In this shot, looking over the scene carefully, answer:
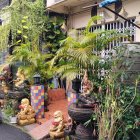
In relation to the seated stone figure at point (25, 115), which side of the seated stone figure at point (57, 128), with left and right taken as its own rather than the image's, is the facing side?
right

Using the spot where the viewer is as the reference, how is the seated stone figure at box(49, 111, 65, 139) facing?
facing the viewer and to the left of the viewer

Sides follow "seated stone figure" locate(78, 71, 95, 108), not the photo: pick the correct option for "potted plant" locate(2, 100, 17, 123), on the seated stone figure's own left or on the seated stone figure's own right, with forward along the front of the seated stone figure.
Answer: on the seated stone figure's own right

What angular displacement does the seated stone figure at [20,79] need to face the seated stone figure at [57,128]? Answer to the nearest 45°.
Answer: approximately 90° to its left

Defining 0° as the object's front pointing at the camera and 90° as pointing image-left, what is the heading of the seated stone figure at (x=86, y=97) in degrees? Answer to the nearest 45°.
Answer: approximately 45°

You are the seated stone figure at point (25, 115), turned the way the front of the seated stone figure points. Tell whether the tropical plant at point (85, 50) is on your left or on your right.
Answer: on your left

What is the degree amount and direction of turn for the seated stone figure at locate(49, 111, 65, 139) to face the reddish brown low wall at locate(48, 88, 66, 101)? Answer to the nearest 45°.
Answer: approximately 135° to its right

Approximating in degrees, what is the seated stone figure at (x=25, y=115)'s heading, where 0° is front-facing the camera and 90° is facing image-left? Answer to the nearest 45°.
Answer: approximately 45°

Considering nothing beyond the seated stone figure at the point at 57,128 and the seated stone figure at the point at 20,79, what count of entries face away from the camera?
0

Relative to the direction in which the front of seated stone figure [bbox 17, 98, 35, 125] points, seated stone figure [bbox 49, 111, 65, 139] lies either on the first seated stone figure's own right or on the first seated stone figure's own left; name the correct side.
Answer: on the first seated stone figure's own left

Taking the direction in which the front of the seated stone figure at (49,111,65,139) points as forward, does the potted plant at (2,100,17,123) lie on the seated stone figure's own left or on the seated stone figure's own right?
on the seated stone figure's own right

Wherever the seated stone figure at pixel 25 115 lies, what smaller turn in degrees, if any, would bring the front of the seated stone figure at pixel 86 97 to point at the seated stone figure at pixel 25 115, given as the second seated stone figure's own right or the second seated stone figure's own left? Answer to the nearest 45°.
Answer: approximately 90° to the second seated stone figure's own right
